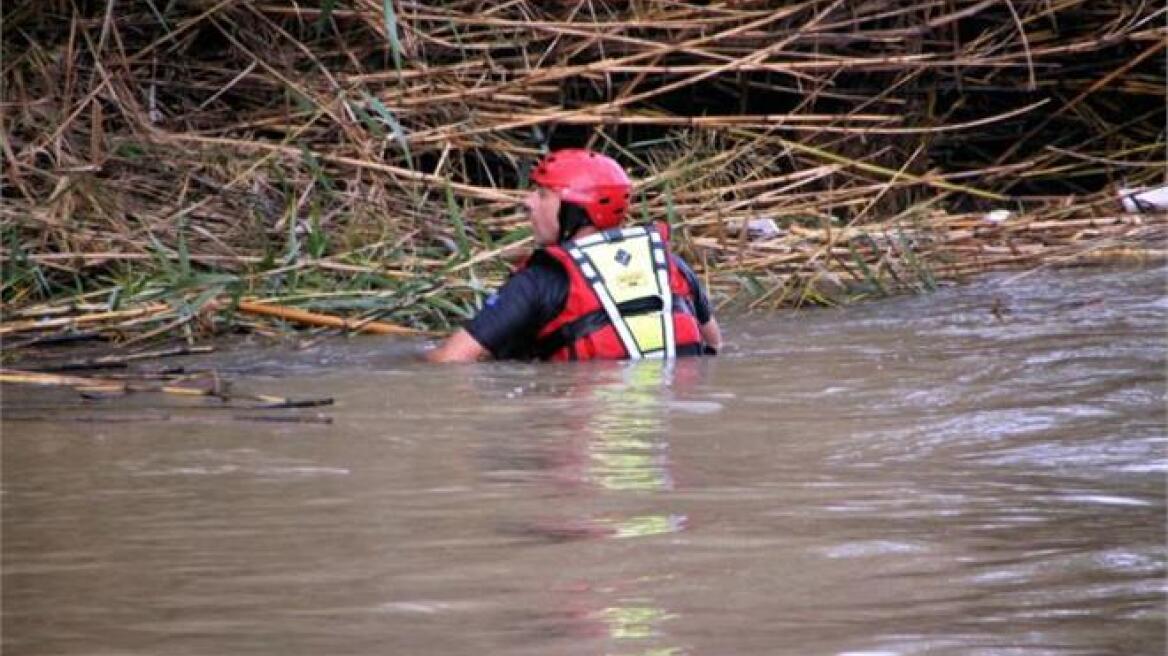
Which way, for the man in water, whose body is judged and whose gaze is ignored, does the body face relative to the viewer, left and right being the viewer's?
facing away from the viewer and to the left of the viewer
